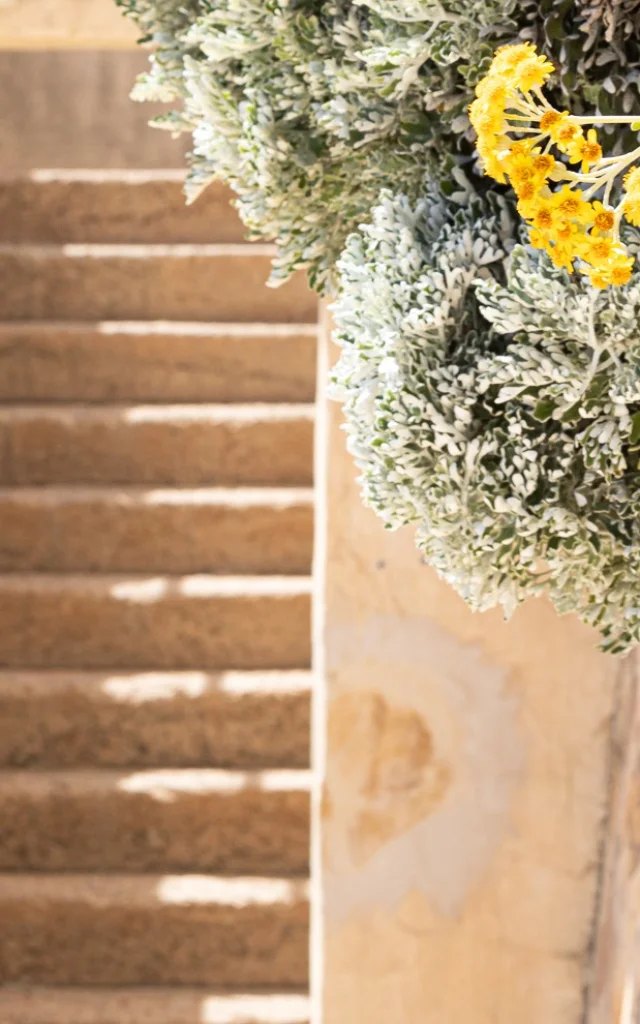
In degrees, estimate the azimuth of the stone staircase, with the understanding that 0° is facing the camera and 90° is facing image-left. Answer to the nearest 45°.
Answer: approximately 0°
